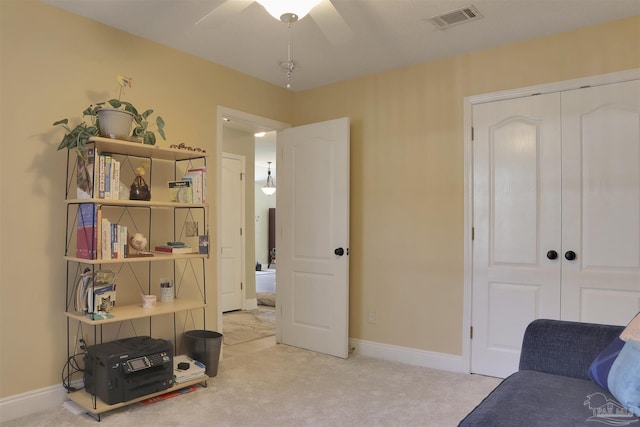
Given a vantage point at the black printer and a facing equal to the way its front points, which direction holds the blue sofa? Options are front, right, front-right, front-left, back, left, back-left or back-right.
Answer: front

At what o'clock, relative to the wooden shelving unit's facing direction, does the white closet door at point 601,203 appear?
The white closet door is roughly at 11 o'clock from the wooden shelving unit.

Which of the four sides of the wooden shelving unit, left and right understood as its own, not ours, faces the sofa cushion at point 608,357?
front

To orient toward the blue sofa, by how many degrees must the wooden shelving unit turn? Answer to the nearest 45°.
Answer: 0° — it already faces it

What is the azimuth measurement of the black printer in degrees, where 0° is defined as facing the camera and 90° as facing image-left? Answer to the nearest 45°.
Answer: approximately 315°

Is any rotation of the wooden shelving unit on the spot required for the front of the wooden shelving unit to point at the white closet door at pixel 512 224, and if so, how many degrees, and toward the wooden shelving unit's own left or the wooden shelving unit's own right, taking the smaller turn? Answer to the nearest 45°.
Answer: approximately 45° to the wooden shelving unit's own left
